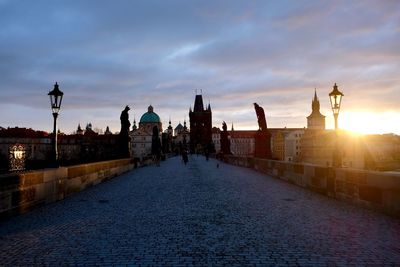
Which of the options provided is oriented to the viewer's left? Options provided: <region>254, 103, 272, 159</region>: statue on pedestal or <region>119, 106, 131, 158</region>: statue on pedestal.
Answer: <region>254, 103, 272, 159</region>: statue on pedestal

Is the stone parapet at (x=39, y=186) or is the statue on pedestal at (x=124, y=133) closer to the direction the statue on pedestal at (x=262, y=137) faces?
the statue on pedestal

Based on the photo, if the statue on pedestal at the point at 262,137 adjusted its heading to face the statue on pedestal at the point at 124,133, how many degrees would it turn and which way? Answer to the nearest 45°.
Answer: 0° — it already faces it

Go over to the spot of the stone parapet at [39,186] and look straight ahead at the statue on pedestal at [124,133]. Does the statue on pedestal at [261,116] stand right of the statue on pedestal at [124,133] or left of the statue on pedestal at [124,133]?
right

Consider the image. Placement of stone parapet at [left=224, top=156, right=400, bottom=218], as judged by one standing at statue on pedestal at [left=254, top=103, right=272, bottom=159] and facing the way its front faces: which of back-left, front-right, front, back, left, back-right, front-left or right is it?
left

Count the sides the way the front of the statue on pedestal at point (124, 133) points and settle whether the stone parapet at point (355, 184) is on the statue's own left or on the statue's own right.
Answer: on the statue's own right

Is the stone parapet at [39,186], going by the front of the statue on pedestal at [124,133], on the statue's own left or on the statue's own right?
on the statue's own right

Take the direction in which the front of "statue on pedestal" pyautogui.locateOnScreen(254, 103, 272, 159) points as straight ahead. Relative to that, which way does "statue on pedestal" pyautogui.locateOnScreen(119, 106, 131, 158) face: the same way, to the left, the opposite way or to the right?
the opposite way

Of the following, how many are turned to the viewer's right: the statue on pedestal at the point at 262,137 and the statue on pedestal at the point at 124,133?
1

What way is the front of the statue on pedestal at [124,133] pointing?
to the viewer's right

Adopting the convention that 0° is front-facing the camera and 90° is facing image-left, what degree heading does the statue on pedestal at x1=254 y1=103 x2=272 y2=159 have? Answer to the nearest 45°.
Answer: approximately 90°
